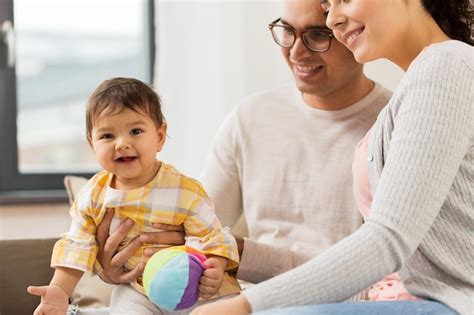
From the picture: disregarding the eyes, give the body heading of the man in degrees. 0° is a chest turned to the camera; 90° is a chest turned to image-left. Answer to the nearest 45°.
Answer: approximately 45°

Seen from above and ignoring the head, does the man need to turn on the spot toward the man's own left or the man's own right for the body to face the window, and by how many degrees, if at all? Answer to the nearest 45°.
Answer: approximately 90° to the man's own right

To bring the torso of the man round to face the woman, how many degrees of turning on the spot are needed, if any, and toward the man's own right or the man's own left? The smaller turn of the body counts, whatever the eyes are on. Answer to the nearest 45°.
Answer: approximately 45° to the man's own left

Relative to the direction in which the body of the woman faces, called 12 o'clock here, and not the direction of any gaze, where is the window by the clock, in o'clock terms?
The window is roughly at 2 o'clock from the woman.

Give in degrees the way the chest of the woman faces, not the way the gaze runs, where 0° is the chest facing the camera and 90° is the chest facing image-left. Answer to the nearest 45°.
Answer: approximately 90°
